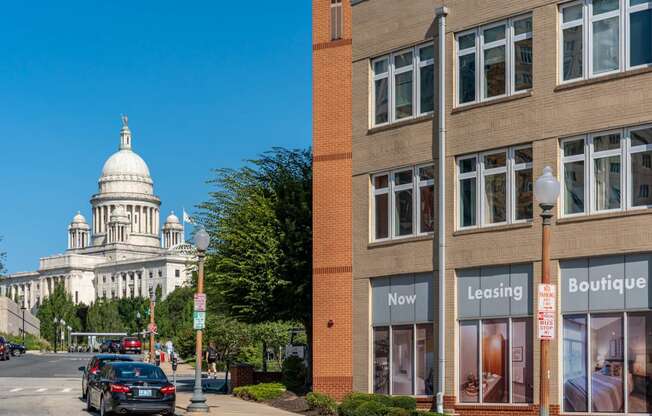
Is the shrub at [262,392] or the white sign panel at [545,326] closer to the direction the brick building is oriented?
the white sign panel

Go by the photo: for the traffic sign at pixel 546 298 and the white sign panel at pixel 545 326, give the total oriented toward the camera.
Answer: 2

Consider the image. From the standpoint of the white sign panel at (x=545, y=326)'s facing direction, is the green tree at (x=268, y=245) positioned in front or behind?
behind

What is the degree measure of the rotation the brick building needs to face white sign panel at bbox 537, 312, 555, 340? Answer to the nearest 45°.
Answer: approximately 45° to its left

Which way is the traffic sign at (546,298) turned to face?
toward the camera

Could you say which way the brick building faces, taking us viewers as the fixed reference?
facing the viewer and to the left of the viewer

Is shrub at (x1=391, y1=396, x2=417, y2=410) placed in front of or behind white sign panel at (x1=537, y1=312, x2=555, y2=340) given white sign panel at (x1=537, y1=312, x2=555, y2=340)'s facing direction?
behind

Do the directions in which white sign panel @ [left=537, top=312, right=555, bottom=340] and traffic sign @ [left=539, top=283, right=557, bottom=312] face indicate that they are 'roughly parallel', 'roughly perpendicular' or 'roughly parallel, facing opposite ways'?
roughly parallel

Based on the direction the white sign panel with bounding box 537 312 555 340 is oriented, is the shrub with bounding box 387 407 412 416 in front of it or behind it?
behind

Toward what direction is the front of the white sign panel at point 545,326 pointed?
toward the camera

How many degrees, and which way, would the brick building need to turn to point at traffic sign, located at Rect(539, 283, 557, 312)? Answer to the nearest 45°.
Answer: approximately 45° to its left
